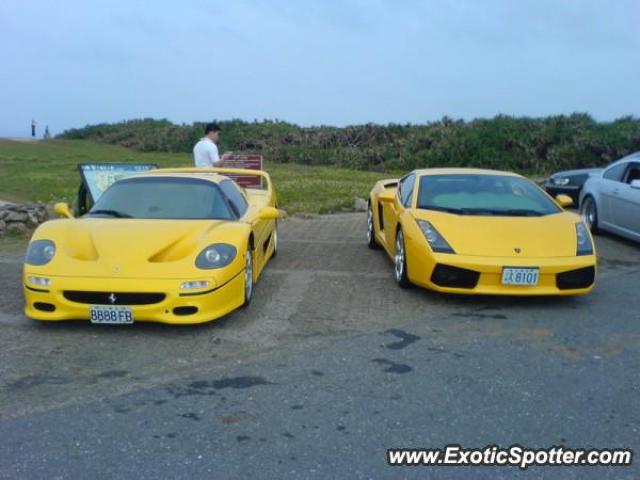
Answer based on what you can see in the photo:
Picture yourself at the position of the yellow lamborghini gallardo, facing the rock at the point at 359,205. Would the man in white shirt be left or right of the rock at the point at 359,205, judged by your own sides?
left

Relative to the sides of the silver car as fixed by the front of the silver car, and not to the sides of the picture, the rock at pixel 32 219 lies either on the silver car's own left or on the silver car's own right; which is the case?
on the silver car's own right

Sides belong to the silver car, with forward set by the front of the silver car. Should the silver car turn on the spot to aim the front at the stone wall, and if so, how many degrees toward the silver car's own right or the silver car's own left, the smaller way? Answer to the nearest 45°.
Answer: approximately 90° to the silver car's own right

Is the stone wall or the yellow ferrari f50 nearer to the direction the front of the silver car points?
the yellow ferrari f50

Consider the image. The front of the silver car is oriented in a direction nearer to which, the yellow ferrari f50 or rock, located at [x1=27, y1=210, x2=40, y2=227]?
the yellow ferrari f50
